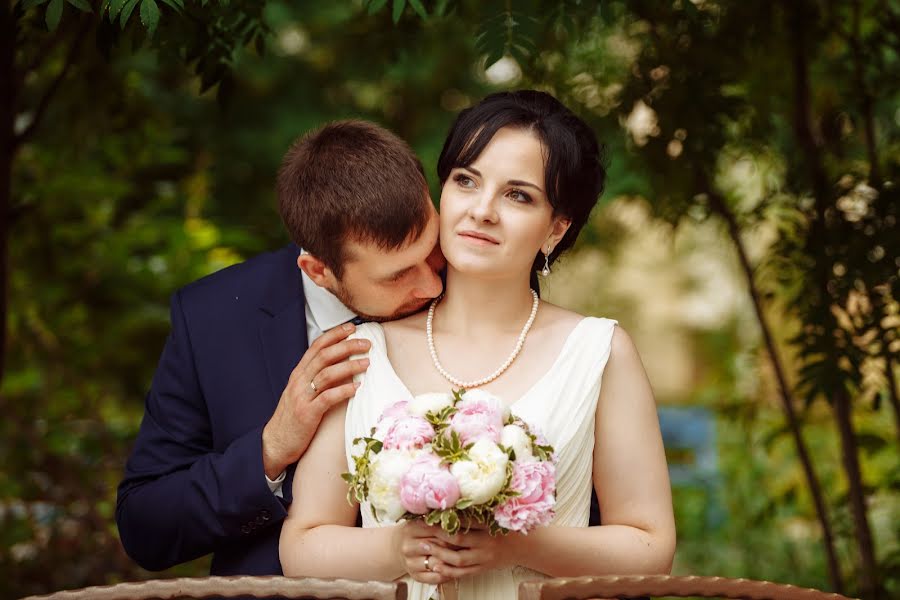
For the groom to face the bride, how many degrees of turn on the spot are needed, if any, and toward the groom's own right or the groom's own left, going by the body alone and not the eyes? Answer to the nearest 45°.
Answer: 0° — they already face them

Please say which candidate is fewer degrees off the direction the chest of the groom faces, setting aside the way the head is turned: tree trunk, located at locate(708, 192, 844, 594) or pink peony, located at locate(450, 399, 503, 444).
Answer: the pink peony

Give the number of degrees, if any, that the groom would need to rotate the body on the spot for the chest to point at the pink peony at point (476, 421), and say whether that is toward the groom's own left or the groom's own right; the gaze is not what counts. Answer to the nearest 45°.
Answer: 0° — they already face it

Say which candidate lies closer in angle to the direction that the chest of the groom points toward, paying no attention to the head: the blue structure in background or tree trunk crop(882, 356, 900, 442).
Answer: the tree trunk

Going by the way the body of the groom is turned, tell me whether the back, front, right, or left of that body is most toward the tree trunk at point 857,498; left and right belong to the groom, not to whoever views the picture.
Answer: left

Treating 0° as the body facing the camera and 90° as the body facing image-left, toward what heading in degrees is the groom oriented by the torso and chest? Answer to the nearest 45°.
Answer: approximately 315°

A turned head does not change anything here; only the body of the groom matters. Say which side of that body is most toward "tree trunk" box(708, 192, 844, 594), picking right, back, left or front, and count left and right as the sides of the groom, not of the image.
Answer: left

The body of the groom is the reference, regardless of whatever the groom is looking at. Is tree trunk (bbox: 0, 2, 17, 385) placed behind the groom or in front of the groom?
behind

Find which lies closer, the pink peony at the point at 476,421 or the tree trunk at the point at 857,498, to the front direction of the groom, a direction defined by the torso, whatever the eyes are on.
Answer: the pink peony

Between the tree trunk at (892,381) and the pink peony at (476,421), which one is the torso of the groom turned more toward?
the pink peony
